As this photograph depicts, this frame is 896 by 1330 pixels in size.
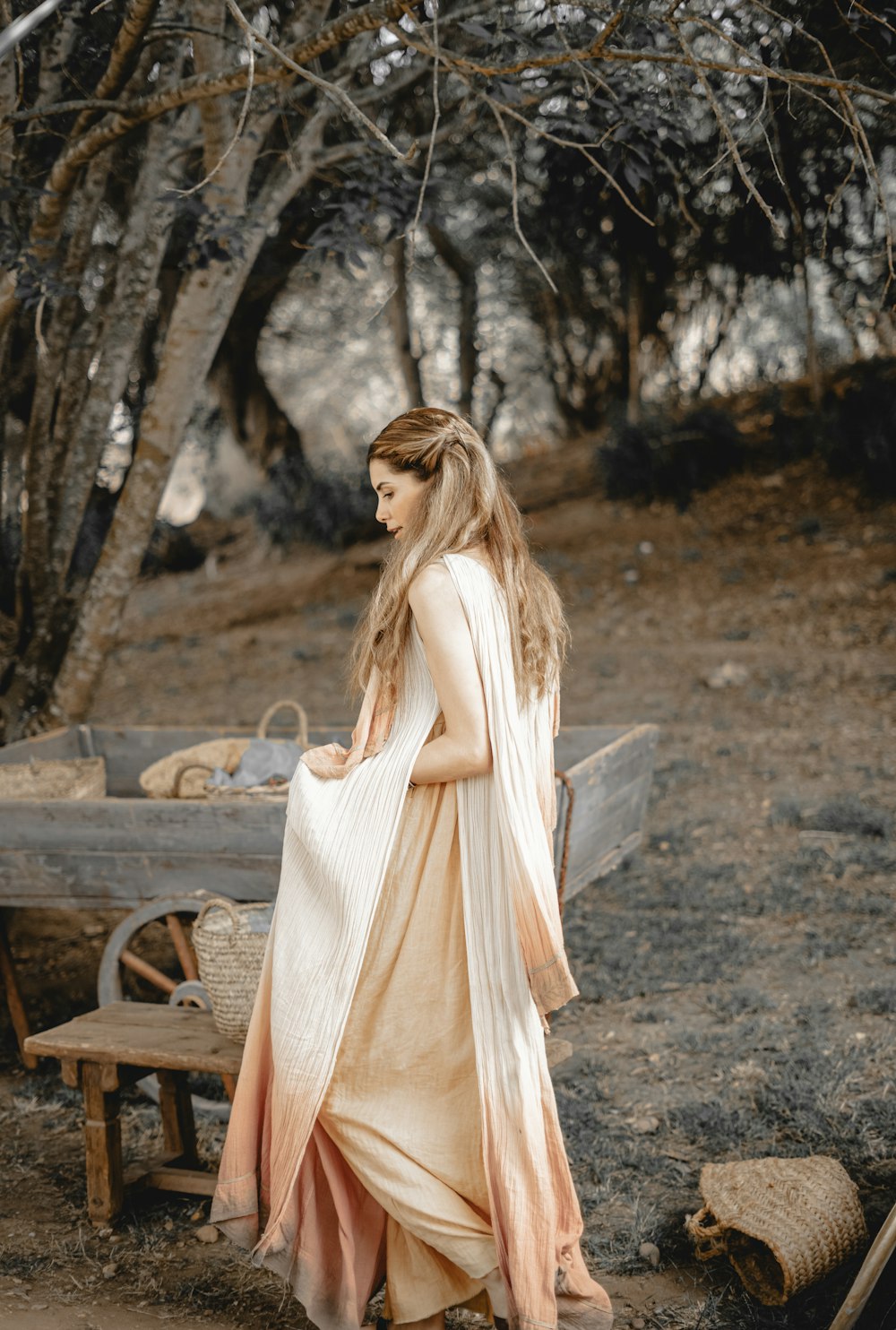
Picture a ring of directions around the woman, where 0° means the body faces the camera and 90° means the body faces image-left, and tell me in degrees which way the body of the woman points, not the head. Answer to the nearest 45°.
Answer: approximately 90°

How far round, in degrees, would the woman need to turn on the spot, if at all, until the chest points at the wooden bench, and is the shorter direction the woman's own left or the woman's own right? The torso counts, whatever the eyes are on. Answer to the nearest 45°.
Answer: approximately 45° to the woman's own right

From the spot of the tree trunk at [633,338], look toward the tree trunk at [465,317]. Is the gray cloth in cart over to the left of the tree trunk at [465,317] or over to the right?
left

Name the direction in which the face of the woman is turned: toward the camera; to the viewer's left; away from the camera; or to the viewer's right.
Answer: to the viewer's left
